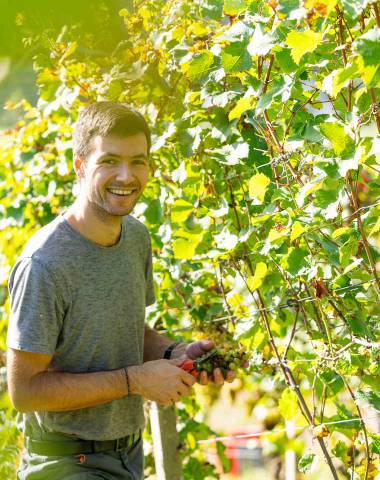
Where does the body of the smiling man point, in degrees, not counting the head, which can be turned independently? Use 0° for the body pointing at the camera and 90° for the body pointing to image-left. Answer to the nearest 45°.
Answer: approximately 315°
